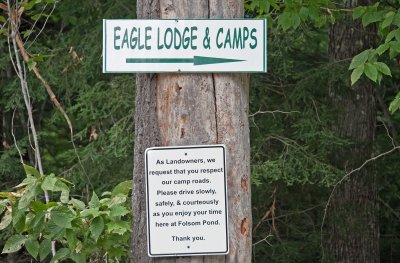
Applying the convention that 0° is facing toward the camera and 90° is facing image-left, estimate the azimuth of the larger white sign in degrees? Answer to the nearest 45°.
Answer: approximately 0°

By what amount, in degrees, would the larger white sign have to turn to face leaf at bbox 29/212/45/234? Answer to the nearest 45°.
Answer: approximately 135° to its right

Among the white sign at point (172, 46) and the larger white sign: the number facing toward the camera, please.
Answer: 2
